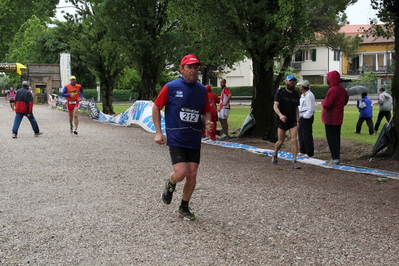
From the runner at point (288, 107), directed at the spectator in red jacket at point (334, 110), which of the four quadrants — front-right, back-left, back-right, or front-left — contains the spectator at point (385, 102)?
front-left

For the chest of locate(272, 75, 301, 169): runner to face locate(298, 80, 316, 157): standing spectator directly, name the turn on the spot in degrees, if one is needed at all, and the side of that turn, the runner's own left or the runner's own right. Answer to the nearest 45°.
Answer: approximately 135° to the runner's own left

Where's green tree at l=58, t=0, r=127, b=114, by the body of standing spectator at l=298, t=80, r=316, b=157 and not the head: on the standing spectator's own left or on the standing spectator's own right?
on the standing spectator's own right

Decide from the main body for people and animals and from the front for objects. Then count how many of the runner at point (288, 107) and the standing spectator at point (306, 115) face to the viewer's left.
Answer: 1

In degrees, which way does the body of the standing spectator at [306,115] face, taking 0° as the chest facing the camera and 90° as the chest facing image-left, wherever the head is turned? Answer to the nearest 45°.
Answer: approximately 90°

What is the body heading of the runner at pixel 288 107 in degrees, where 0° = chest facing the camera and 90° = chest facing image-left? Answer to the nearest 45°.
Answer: approximately 315°

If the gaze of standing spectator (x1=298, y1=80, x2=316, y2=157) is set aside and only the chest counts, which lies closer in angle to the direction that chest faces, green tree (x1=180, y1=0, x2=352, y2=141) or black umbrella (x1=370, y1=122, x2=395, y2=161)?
the green tree
